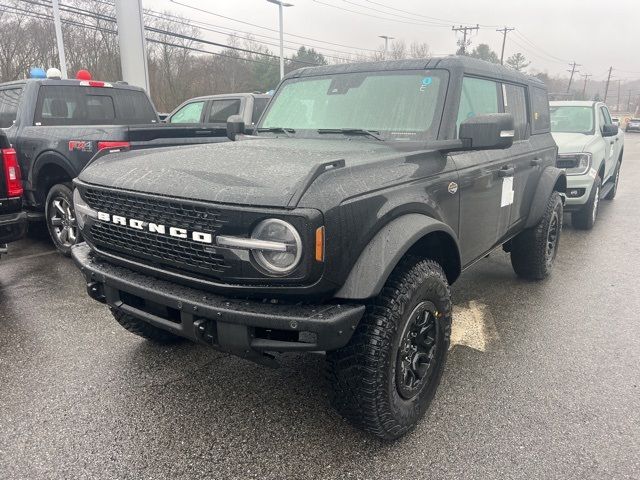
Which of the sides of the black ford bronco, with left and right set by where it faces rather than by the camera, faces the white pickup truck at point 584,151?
back

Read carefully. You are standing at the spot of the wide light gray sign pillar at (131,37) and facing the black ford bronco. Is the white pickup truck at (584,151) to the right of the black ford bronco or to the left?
left

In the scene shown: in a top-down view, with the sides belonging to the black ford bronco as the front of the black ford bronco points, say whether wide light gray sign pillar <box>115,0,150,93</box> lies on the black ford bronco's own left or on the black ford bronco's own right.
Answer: on the black ford bronco's own right

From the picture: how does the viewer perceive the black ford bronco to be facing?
facing the viewer and to the left of the viewer
